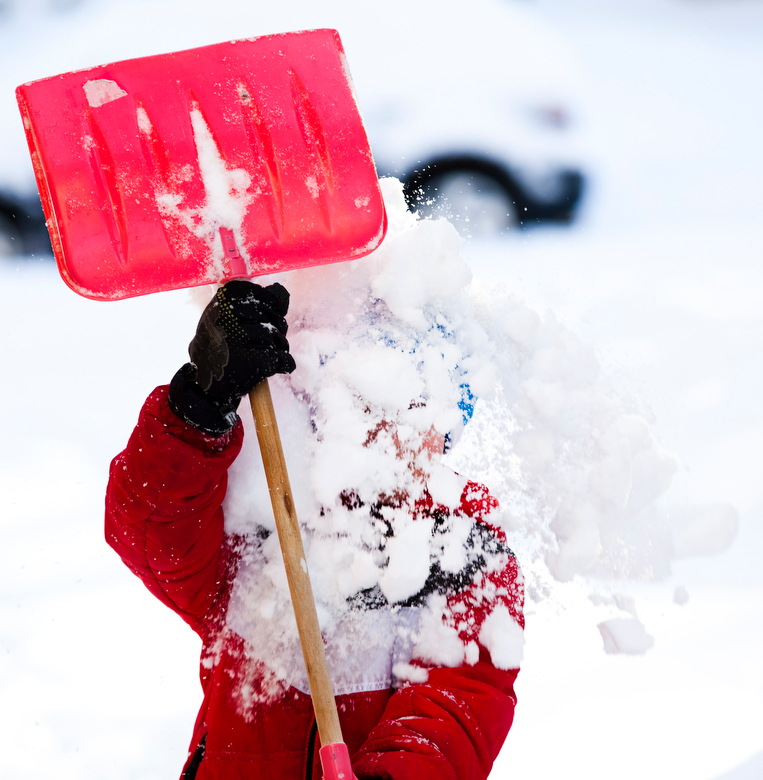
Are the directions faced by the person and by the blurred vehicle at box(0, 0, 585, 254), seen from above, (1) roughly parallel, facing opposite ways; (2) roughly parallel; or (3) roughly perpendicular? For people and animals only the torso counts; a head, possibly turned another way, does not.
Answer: roughly perpendicular

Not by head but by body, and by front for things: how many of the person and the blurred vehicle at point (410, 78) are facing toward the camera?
1

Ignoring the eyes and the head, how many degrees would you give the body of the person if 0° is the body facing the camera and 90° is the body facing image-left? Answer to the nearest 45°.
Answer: approximately 0°

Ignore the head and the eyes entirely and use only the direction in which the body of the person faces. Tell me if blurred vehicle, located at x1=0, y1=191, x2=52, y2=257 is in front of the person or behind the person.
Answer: behind
